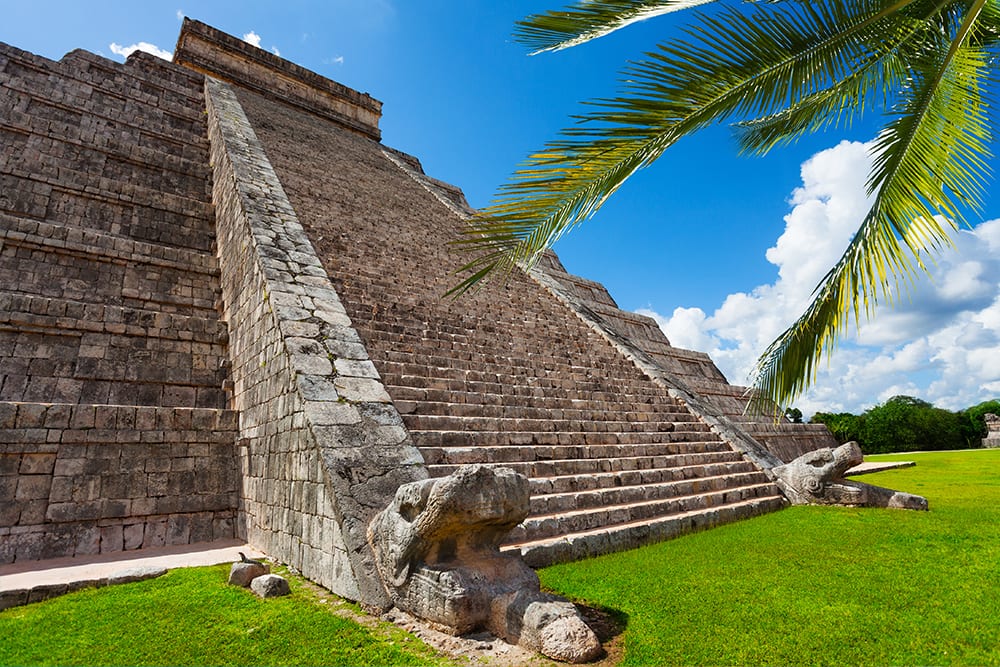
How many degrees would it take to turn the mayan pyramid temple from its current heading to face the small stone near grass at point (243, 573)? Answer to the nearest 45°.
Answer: approximately 45° to its right

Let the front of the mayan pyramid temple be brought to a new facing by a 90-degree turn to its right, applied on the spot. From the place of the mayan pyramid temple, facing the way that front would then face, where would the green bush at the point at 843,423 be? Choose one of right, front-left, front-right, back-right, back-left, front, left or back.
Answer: back

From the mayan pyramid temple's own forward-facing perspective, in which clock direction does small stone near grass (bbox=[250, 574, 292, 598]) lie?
The small stone near grass is roughly at 1 o'clock from the mayan pyramid temple.

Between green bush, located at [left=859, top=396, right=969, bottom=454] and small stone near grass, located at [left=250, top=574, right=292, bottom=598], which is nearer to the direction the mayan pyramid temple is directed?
the small stone near grass

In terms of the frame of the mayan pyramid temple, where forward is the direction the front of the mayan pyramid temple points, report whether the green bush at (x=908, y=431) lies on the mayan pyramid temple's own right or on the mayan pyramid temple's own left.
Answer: on the mayan pyramid temple's own left

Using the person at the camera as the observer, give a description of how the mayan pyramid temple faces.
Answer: facing the viewer and to the right of the viewer

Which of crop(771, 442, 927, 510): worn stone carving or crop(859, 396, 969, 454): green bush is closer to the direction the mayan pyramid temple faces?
the worn stone carving

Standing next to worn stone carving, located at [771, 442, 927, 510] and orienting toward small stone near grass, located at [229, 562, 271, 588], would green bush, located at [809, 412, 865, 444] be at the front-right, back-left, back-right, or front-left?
back-right

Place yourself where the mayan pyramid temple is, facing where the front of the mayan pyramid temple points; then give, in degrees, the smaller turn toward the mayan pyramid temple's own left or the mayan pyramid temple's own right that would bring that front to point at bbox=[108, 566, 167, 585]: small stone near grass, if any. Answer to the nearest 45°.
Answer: approximately 45° to the mayan pyramid temple's own right
